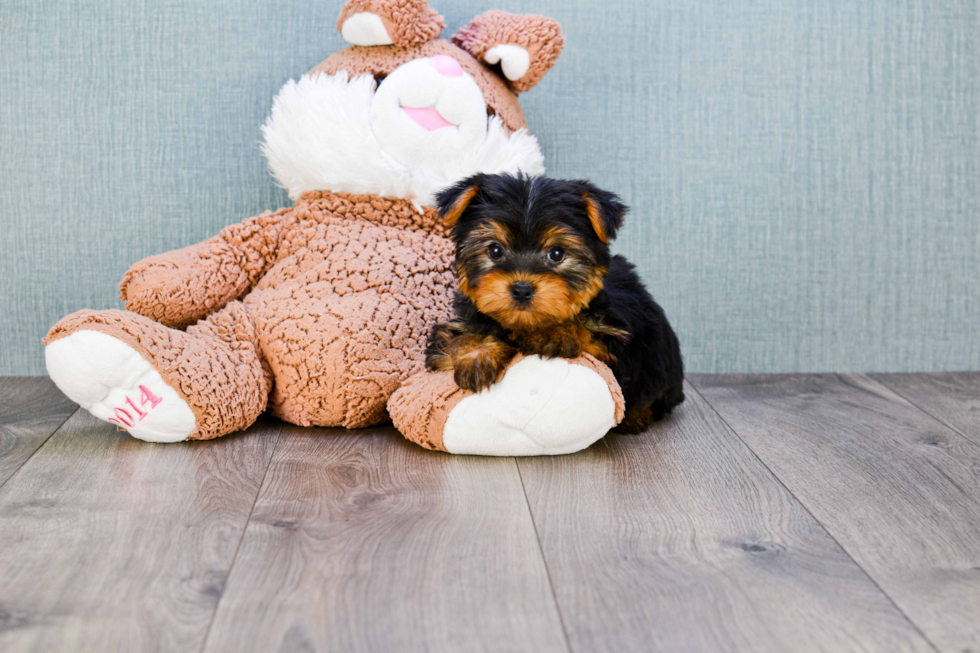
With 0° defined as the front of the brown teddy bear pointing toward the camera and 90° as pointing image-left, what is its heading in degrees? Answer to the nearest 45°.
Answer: approximately 0°

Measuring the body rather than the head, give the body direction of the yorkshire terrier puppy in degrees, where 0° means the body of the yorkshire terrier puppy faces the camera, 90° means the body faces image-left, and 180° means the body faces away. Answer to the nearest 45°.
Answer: approximately 45°
